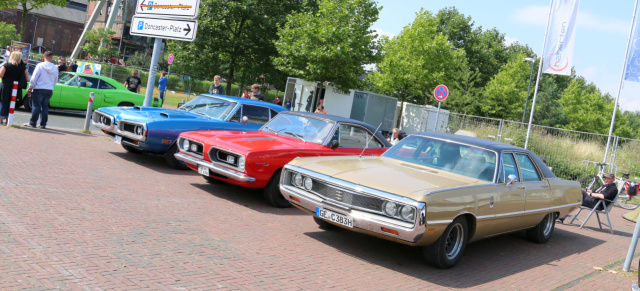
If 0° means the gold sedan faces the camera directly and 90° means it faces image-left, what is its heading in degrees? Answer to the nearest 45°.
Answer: approximately 45°

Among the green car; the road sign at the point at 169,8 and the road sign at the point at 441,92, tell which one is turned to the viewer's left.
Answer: the green car

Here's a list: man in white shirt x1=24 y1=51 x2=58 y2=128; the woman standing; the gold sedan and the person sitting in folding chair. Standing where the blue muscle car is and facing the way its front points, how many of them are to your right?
2

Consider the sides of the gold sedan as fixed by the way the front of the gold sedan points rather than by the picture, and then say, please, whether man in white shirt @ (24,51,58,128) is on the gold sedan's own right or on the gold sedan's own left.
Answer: on the gold sedan's own right

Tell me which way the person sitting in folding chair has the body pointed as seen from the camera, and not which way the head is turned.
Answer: to the viewer's left

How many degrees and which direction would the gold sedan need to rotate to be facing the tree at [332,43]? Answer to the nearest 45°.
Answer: approximately 135° to its right
